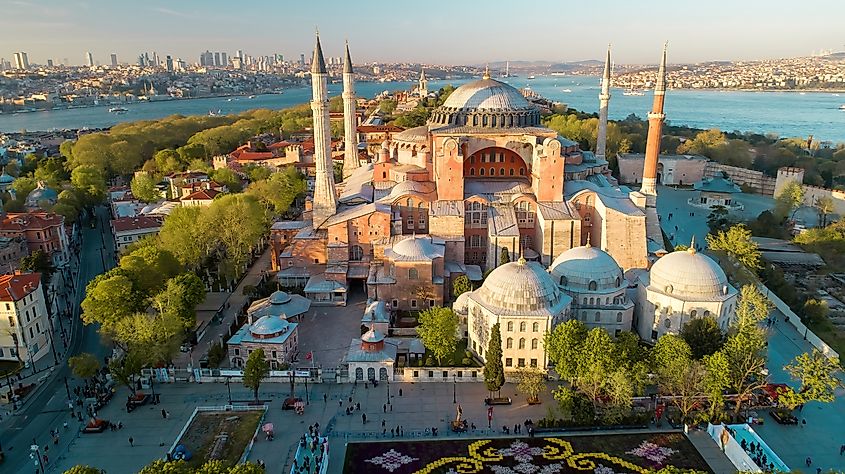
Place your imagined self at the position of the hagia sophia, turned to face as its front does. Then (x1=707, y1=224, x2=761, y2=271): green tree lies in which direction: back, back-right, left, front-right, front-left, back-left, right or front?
back

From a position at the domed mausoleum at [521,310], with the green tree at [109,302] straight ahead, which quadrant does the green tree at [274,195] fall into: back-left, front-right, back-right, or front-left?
front-right

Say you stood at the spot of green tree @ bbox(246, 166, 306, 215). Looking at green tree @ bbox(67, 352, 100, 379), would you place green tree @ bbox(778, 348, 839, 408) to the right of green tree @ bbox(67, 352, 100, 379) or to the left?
left

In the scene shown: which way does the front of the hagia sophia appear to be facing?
to the viewer's left

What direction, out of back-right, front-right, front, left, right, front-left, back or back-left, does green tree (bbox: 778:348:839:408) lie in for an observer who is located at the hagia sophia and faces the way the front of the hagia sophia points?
back-left

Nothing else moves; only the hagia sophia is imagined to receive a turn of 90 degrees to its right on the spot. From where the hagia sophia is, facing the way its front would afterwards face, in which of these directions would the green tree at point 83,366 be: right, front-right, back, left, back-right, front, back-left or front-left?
back-left

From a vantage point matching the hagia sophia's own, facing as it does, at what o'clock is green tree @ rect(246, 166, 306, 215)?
The green tree is roughly at 1 o'clock from the hagia sophia.

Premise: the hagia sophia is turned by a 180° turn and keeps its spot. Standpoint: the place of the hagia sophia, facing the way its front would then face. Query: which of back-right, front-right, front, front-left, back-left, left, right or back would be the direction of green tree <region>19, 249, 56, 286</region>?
back

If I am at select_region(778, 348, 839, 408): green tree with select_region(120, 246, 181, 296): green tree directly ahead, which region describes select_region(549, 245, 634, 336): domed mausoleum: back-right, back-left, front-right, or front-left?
front-right

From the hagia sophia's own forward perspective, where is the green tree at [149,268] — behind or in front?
in front

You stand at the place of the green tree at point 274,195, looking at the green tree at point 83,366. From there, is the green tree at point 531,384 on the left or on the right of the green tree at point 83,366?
left

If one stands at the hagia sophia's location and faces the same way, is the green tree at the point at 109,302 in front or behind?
in front

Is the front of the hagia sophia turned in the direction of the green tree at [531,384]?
no

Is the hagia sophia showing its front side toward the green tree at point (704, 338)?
no
